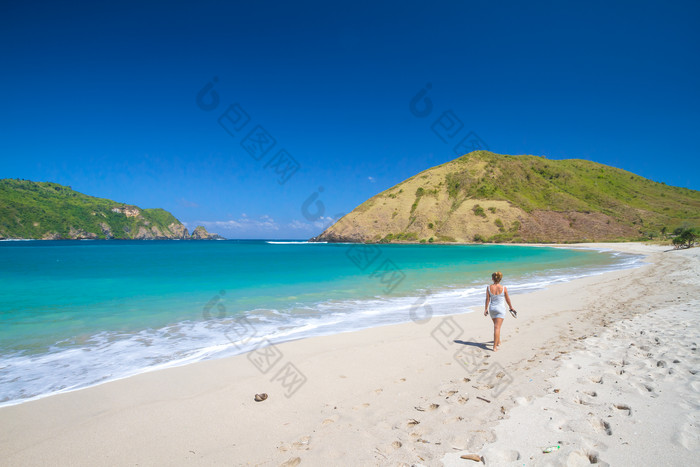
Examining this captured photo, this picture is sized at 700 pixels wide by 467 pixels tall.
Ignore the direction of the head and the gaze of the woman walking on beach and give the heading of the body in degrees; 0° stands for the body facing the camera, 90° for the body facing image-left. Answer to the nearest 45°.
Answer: approximately 180°
